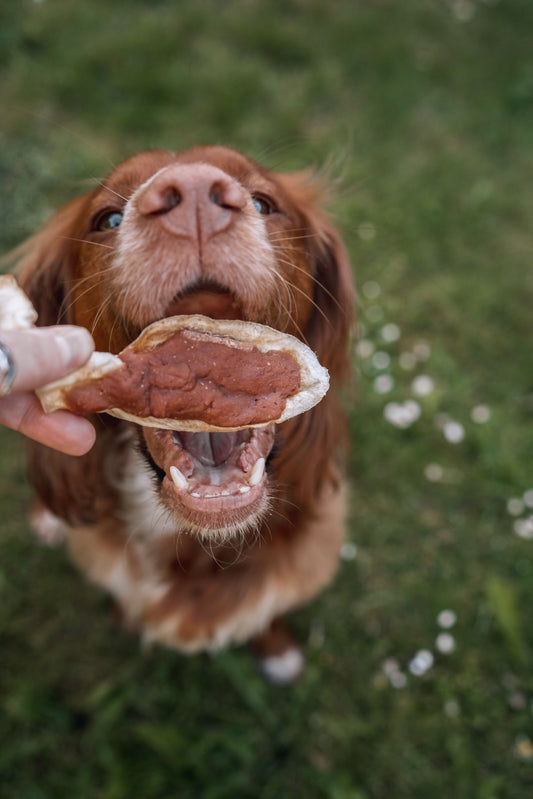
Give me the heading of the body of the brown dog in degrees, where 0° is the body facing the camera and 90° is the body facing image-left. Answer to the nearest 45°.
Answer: approximately 0°
